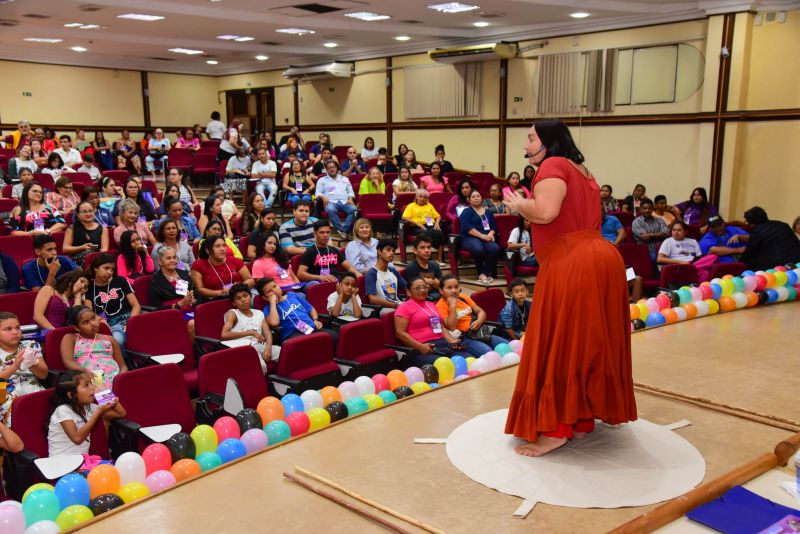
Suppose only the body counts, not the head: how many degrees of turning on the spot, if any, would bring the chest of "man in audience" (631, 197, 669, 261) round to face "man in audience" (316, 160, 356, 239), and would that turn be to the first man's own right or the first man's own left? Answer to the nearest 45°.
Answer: approximately 90° to the first man's own right

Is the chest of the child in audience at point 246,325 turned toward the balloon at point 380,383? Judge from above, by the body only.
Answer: yes

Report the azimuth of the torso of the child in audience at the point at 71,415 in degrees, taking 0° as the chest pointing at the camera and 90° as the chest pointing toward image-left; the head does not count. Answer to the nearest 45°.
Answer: approximately 270°

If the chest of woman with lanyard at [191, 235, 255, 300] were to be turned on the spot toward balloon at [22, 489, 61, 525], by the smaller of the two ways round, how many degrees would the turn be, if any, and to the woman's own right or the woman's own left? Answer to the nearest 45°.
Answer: approximately 45° to the woman's own right

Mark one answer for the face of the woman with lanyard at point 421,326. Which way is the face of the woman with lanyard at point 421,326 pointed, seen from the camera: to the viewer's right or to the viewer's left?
to the viewer's right

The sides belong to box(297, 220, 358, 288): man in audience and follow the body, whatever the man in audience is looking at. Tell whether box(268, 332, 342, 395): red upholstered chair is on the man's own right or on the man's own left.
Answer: on the man's own right

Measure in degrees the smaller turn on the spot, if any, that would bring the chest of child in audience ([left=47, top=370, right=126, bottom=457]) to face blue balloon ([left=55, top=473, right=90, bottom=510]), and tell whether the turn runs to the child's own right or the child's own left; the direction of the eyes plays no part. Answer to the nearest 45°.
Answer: approximately 90° to the child's own right

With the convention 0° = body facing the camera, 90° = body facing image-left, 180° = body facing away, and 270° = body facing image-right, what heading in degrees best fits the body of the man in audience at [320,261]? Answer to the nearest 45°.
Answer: approximately 315°
